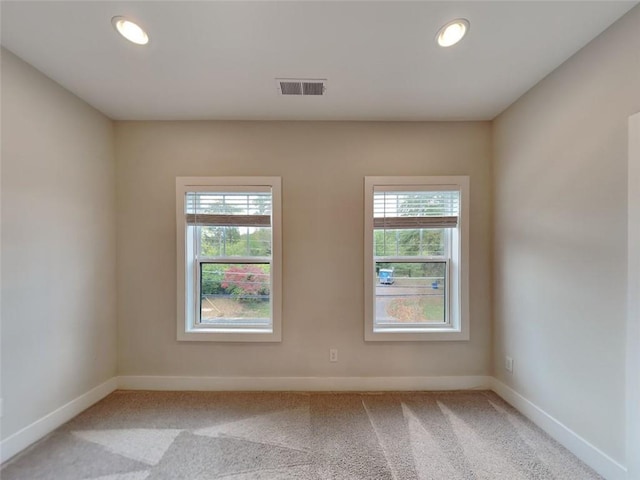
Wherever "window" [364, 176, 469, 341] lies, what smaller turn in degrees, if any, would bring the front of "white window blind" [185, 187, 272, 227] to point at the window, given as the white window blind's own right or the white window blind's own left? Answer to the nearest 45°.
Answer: approximately 90° to the white window blind's own left

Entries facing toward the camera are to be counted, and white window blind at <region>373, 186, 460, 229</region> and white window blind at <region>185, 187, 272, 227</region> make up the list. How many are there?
2

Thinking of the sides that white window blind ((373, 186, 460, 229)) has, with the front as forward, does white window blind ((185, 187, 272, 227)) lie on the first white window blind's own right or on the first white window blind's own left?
on the first white window blind's own right

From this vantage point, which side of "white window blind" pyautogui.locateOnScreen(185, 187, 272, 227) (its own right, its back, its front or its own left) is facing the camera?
front

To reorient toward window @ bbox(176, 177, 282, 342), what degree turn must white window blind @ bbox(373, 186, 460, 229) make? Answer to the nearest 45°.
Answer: approximately 90° to its right

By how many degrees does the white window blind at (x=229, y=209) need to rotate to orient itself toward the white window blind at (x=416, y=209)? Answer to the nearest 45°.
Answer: approximately 90° to its left
